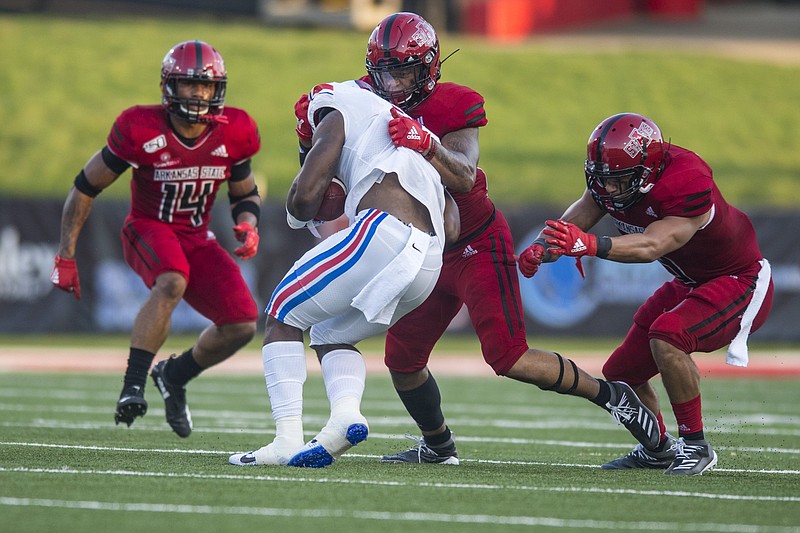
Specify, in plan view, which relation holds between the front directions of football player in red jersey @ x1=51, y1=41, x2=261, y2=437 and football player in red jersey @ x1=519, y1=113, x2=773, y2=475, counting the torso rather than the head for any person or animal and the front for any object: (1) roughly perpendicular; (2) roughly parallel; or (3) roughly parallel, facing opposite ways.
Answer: roughly perpendicular

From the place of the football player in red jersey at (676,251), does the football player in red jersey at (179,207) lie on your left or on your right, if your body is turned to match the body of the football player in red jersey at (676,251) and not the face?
on your right

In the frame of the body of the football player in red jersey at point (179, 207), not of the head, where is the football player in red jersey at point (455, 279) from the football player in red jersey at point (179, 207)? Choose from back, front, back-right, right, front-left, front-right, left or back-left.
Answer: front-left

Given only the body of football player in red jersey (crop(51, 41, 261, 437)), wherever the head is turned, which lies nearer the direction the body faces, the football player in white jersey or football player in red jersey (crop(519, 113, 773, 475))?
the football player in white jersey

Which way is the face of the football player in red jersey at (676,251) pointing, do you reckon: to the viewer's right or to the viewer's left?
to the viewer's left

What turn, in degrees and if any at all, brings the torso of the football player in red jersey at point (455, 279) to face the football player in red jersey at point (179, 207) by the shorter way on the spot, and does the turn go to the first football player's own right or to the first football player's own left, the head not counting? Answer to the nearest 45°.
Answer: approximately 90° to the first football player's own right

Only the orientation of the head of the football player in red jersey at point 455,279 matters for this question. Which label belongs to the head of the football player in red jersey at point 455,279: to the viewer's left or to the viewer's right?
to the viewer's left

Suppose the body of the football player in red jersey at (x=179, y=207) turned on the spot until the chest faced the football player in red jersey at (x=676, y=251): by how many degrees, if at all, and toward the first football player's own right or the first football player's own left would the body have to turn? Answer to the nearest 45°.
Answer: approximately 45° to the first football player's own left

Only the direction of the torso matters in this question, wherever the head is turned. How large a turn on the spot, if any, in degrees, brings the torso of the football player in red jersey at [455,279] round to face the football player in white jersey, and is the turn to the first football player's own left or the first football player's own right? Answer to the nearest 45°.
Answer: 0° — they already face them

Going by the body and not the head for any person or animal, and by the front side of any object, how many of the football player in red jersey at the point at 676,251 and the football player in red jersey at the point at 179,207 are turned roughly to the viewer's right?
0

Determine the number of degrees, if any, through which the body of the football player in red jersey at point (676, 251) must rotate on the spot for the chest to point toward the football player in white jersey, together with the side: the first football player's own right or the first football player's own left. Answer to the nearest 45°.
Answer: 0° — they already face them
